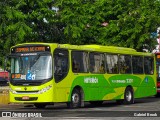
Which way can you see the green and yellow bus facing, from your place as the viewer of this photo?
facing the viewer and to the left of the viewer
